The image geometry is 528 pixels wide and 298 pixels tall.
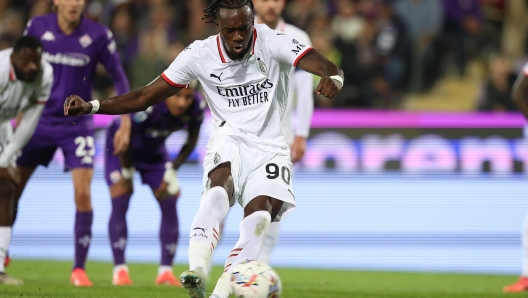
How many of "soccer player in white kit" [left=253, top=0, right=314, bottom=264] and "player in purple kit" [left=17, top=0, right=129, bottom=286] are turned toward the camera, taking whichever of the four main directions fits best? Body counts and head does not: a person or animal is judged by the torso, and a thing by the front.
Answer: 2

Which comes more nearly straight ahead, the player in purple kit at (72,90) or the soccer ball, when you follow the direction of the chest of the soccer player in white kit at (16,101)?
the soccer ball

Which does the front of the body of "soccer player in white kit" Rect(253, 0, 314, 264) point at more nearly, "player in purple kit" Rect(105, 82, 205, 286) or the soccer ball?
the soccer ball

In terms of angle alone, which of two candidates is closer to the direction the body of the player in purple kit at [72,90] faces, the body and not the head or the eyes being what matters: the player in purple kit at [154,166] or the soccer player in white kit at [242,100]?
the soccer player in white kit

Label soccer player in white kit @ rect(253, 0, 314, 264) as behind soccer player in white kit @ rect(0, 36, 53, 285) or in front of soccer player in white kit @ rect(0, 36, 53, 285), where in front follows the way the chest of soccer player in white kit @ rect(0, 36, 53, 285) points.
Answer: in front

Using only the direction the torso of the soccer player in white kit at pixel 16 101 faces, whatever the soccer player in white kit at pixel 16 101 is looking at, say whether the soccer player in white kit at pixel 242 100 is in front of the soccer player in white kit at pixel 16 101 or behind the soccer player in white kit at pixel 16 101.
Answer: in front

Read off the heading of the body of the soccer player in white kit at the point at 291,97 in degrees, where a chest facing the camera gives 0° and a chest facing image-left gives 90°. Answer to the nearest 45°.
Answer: approximately 0°

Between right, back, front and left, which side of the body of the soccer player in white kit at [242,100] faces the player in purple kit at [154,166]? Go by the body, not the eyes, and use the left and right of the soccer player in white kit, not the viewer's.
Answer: back

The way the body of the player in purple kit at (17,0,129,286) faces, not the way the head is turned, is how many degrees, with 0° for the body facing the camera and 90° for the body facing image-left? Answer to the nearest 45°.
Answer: approximately 0°

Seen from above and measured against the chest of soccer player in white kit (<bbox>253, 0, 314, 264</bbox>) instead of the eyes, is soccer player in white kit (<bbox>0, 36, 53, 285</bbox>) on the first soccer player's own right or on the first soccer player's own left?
on the first soccer player's own right
